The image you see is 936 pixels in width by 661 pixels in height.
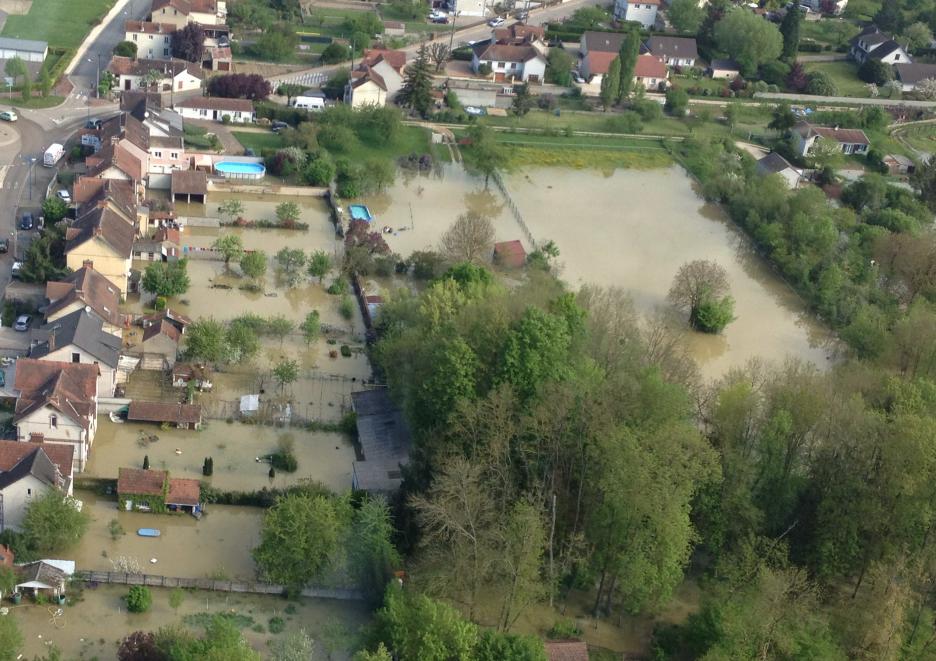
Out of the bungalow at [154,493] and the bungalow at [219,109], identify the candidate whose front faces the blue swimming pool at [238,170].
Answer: the bungalow at [219,109]

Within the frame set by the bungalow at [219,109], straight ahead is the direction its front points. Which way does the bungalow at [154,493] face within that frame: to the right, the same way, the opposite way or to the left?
the same way

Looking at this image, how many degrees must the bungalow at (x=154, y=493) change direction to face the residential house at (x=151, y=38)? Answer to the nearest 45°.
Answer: approximately 180°

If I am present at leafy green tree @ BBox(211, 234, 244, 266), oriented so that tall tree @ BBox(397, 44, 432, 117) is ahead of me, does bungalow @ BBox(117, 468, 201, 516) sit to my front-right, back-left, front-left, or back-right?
back-right

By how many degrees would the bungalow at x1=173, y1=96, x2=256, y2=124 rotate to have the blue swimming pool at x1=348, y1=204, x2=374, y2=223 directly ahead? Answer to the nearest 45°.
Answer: approximately 45° to its left

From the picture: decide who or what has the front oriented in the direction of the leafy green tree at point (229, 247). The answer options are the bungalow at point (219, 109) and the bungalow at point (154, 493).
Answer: the bungalow at point (219, 109)

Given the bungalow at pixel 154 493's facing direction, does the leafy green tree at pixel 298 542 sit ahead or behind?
ahead

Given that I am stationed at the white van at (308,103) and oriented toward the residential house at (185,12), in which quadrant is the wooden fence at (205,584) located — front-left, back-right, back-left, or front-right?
back-left

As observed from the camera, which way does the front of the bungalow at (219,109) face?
facing the viewer

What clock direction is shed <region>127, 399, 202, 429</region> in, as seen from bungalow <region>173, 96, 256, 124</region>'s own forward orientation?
shed <region>127, 399, 202, 429</region> is roughly at 12 o'clock from bungalow <region>173, 96, 256, 124</region>.

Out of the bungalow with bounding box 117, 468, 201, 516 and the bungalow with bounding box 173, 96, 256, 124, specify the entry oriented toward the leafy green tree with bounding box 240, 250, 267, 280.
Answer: the bungalow with bounding box 173, 96, 256, 124

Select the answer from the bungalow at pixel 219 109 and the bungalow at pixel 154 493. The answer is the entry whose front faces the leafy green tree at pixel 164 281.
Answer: the bungalow at pixel 219 109

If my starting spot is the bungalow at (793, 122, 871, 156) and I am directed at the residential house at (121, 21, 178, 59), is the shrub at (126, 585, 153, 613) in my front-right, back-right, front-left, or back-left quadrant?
front-left

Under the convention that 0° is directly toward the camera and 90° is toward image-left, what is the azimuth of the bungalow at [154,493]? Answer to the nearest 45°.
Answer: approximately 0°

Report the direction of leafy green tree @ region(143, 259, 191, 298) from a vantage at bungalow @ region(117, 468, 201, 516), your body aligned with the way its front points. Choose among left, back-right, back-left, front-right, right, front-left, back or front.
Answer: back

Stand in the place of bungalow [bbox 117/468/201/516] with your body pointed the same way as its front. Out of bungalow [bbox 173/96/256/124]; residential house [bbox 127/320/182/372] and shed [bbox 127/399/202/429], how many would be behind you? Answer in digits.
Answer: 3

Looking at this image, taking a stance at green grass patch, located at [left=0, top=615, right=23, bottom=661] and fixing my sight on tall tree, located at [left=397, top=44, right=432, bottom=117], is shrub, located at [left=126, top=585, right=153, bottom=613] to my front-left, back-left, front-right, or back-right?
front-right

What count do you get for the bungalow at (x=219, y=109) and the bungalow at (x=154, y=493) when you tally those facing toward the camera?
2

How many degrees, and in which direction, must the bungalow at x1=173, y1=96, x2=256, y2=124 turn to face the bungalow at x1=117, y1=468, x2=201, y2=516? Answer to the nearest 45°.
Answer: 0° — it already faces it

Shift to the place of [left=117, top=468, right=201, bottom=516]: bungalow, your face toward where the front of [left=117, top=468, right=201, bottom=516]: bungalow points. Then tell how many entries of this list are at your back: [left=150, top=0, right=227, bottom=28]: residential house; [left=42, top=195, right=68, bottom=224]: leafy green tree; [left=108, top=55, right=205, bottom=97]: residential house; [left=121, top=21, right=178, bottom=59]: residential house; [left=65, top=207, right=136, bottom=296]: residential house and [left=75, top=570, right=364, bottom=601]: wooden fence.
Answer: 5

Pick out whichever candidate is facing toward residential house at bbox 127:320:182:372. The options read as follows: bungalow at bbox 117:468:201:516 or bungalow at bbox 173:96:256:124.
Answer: bungalow at bbox 173:96:256:124
